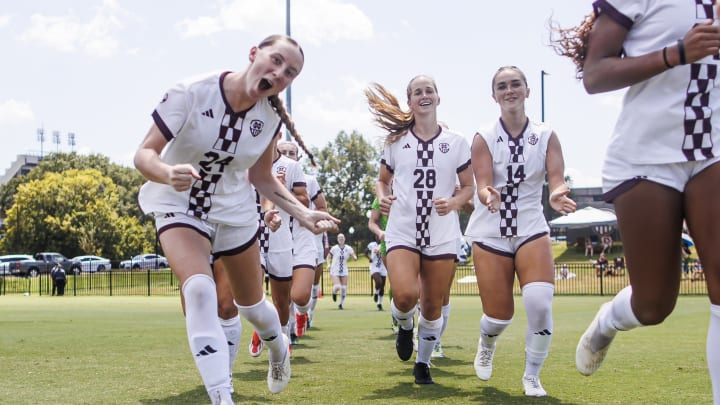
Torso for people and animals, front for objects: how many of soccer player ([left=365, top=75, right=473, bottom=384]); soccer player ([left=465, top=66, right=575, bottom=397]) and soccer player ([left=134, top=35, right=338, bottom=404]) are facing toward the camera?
3

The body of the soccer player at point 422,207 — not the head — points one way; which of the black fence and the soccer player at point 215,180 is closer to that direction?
the soccer player

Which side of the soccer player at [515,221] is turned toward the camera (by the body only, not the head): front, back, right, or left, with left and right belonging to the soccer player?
front

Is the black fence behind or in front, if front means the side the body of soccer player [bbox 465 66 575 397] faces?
behind

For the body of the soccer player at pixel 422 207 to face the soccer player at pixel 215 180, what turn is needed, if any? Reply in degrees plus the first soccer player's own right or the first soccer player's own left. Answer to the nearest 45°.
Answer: approximately 45° to the first soccer player's own right

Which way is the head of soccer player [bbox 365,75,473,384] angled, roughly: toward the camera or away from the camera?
toward the camera

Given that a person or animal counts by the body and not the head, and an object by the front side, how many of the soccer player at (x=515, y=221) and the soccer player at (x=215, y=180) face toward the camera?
2

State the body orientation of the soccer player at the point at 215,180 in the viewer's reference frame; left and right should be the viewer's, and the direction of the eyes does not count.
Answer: facing the viewer

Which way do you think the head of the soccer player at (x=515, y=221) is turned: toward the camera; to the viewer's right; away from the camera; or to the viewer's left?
toward the camera

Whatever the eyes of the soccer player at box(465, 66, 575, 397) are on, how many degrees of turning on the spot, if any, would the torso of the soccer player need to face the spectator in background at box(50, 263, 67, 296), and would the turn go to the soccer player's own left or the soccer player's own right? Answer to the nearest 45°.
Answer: approximately 135° to the soccer player's own right
